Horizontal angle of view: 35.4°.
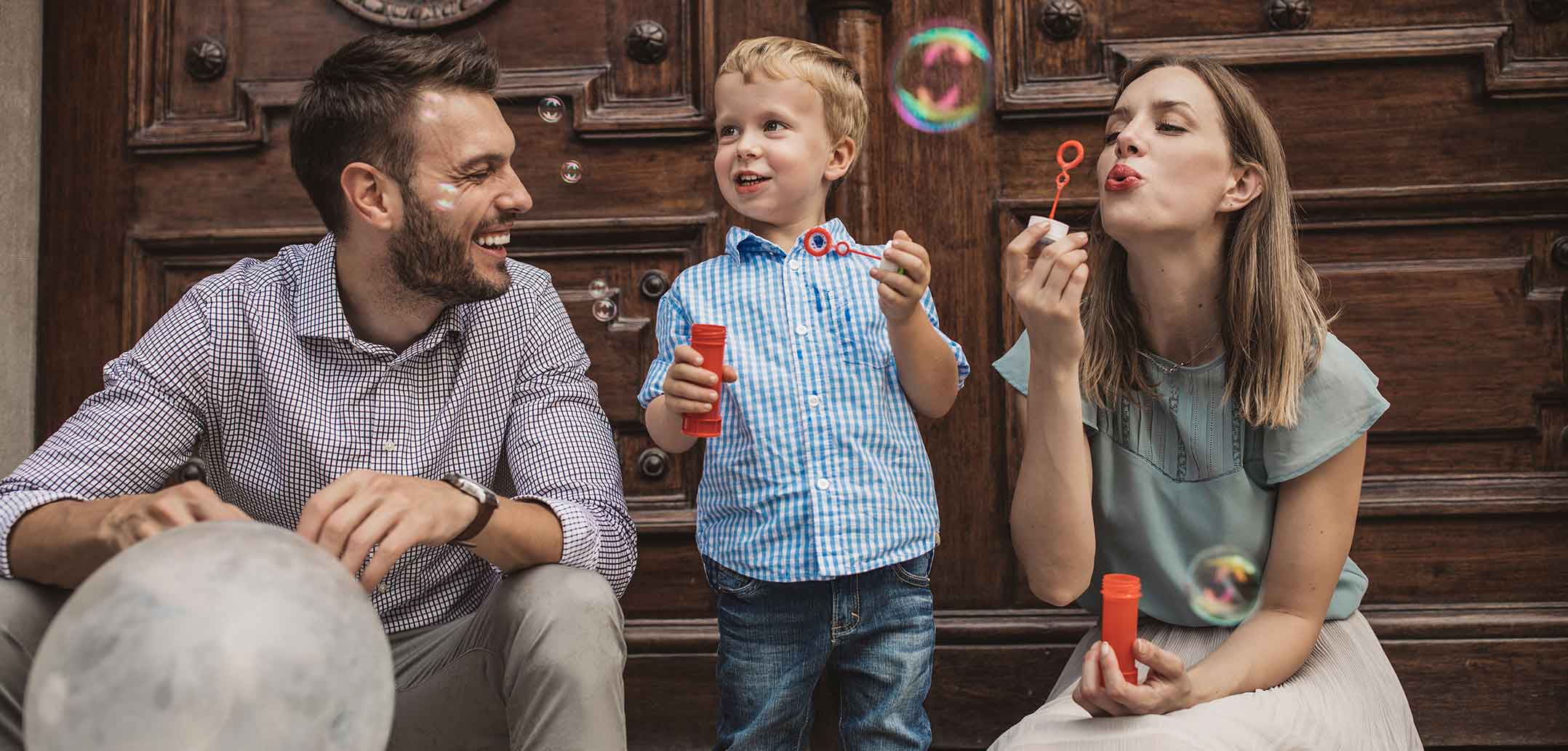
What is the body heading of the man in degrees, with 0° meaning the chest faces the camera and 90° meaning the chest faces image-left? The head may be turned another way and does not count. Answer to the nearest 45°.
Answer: approximately 0°

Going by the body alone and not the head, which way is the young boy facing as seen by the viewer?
toward the camera

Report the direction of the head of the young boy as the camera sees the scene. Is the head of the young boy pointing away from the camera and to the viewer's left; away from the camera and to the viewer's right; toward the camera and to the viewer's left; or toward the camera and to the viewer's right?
toward the camera and to the viewer's left

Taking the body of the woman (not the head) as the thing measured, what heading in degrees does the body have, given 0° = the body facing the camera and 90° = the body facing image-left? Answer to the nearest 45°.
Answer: approximately 45°

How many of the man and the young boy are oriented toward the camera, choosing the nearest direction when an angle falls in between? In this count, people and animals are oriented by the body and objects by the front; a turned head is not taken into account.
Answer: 2
